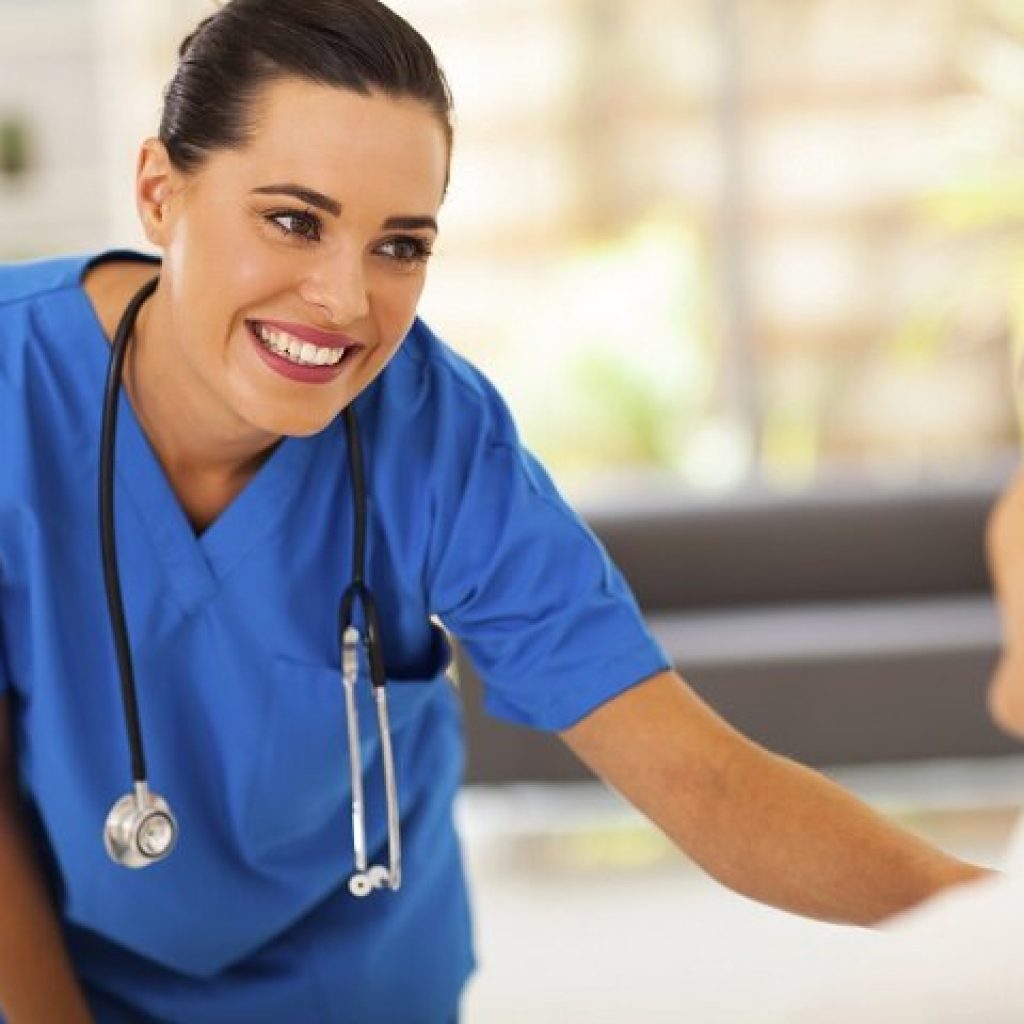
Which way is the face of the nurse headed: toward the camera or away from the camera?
toward the camera

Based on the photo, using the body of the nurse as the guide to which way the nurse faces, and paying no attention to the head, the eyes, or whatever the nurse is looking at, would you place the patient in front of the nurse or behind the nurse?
in front

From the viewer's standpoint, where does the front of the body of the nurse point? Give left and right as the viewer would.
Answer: facing the viewer and to the right of the viewer

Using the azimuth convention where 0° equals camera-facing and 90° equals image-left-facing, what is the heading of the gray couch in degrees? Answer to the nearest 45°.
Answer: approximately 0°
